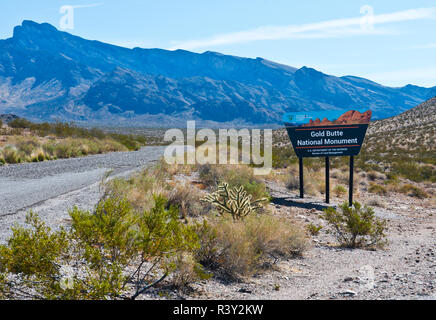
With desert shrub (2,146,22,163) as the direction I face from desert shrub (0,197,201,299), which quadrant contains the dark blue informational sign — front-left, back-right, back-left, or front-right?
front-right

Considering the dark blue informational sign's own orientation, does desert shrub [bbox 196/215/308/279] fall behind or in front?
in front

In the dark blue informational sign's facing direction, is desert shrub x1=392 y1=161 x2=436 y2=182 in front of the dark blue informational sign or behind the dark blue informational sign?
behind

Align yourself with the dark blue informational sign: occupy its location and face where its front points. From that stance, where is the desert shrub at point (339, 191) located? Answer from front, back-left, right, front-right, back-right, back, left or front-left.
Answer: back

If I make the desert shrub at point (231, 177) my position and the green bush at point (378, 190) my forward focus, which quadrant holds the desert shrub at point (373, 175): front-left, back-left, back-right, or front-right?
front-left

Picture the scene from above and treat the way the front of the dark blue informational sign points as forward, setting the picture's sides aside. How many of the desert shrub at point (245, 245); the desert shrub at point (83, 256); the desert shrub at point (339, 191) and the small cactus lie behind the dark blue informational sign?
1

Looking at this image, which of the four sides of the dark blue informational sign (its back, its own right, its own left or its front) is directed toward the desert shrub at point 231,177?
right

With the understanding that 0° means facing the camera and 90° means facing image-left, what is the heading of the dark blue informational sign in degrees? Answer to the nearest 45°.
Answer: approximately 0°

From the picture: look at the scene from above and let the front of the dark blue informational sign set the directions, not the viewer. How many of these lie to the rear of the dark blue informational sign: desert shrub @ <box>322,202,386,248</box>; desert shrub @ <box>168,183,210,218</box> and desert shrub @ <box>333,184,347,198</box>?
1

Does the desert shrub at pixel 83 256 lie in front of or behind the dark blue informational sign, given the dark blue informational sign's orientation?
in front

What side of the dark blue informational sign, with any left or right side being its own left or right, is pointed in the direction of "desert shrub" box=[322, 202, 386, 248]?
front

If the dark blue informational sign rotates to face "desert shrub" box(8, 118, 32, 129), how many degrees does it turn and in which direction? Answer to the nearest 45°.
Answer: approximately 135° to its right
